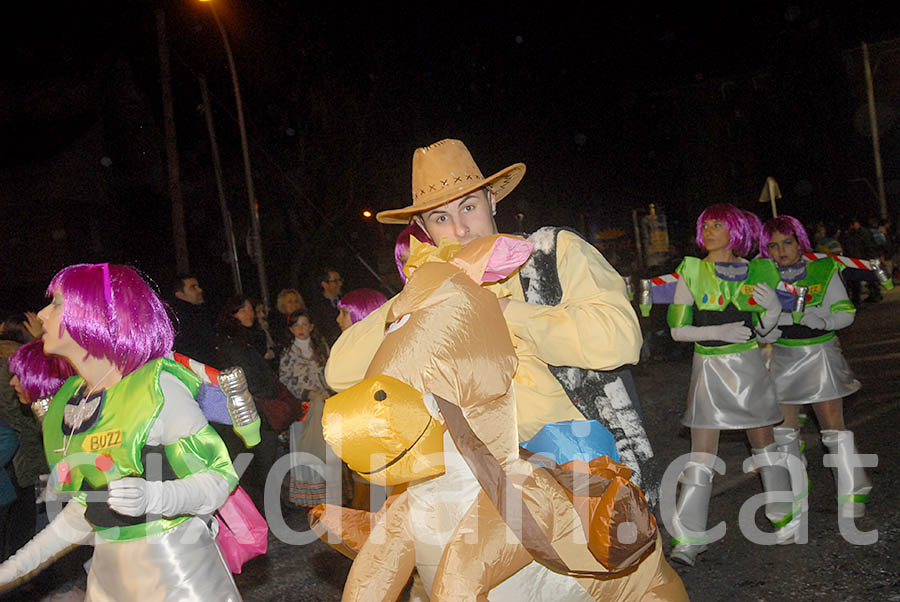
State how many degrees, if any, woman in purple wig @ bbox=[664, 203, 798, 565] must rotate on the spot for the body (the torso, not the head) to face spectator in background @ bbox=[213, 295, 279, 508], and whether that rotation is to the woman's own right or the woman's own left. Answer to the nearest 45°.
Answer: approximately 90° to the woman's own right

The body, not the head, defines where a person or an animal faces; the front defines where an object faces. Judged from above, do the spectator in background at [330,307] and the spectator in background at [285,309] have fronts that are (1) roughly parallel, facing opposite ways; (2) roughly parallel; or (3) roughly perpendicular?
roughly parallel

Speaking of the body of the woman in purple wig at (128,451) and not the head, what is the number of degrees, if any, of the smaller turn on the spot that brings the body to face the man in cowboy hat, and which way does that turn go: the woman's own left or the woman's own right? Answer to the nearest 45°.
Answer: approximately 90° to the woman's own left

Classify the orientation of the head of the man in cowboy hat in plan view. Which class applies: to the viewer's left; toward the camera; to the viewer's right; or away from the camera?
toward the camera

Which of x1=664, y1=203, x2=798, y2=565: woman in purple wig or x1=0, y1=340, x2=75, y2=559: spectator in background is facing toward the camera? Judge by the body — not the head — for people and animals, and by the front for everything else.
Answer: the woman in purple wig

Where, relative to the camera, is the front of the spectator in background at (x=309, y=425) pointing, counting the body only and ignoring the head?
toward the camera

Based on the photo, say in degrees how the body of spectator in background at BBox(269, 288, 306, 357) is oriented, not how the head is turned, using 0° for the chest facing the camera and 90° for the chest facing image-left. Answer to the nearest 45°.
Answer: approximately 315°

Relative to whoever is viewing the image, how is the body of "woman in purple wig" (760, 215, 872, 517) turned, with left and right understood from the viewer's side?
facing the viewer and to the left of the viewer

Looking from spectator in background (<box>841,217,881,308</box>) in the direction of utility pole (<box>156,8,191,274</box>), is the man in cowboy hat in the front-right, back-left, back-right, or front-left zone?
front-left

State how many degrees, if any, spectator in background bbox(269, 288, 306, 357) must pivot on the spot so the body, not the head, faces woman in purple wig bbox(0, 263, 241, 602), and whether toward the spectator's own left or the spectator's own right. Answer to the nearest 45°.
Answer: approximately 45° to the spectator's own right

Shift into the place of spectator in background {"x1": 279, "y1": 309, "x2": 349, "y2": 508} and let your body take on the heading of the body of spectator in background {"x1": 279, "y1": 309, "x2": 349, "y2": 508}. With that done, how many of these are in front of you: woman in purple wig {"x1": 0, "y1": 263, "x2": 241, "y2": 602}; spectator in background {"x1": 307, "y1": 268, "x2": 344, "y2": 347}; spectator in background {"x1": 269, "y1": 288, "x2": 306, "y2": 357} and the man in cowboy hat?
2

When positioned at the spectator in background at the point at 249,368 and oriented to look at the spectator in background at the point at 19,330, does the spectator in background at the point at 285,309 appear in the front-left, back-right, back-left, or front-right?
back-right

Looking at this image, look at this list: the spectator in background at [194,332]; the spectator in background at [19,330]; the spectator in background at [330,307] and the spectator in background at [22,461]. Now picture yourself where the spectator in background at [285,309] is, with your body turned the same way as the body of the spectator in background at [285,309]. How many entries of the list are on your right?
3
